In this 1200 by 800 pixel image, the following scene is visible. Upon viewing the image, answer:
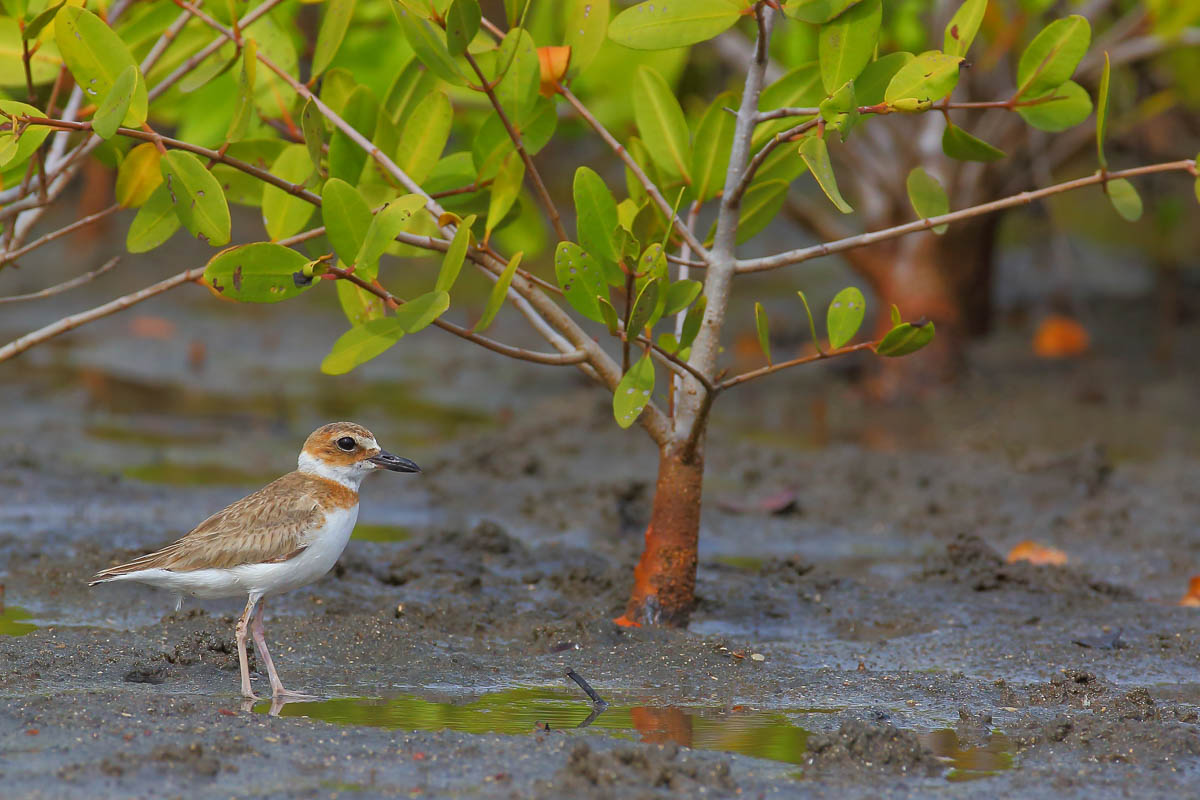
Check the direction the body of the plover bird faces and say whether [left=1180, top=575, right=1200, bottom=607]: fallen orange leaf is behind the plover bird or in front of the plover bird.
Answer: in front

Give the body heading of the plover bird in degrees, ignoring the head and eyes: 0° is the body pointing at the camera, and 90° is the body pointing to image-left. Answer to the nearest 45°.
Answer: approximately 270°

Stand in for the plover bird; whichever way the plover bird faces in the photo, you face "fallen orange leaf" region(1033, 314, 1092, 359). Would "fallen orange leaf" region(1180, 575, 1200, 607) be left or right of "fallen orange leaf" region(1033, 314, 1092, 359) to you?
right

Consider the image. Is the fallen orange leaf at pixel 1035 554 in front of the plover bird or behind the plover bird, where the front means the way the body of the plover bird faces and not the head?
in front

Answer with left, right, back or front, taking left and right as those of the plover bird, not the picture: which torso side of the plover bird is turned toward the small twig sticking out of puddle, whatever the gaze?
front

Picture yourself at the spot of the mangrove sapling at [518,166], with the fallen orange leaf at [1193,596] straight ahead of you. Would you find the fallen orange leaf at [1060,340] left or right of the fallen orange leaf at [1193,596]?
left

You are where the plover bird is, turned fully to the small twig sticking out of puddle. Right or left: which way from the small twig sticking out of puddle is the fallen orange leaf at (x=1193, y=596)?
left

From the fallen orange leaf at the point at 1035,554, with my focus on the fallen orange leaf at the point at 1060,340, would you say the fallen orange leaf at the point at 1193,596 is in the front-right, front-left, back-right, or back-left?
back-right
